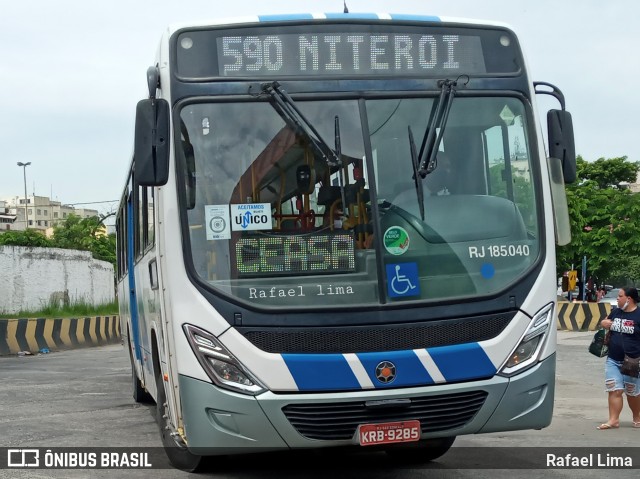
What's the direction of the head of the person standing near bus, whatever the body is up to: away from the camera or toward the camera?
toward the camera

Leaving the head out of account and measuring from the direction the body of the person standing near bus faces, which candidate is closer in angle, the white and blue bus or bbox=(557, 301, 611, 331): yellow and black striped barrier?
the white and blue bus

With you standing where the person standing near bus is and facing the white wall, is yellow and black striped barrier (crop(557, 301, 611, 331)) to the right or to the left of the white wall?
right

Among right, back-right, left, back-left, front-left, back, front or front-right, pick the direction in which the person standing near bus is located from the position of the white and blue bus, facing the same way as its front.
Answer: front-left

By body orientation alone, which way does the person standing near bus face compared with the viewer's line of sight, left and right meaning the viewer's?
facing the viewer and to the left of the viewer

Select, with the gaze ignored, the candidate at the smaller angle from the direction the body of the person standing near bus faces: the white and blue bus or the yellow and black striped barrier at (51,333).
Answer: the white and blue bus

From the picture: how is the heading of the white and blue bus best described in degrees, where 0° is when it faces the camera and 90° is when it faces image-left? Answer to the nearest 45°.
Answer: approximately 0°

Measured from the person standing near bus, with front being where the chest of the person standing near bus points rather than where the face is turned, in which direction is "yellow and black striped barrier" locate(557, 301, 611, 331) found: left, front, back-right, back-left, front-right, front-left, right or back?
back-right

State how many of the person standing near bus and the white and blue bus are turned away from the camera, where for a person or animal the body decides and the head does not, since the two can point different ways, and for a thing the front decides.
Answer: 0
